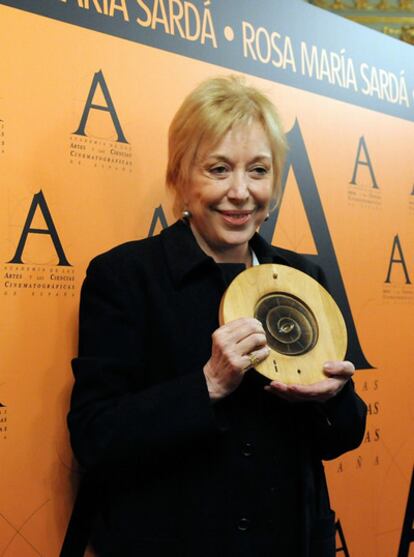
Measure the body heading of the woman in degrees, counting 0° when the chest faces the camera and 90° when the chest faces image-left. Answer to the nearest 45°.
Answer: approximately 315°
